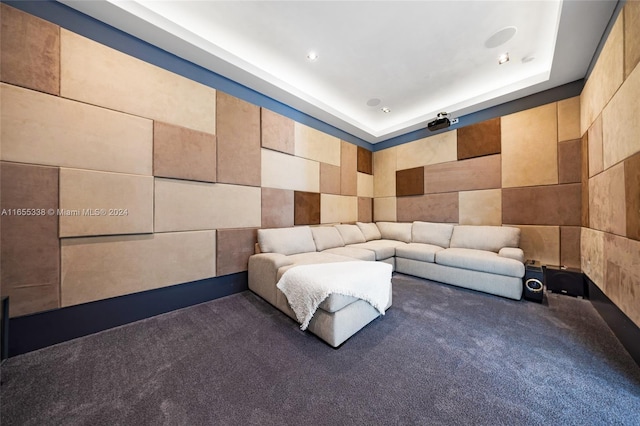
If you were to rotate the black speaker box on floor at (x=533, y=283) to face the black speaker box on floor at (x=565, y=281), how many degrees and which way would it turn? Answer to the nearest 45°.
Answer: approximately 135° to its left

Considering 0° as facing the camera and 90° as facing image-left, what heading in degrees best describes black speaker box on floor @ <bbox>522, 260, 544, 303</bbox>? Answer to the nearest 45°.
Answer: approximately 0°

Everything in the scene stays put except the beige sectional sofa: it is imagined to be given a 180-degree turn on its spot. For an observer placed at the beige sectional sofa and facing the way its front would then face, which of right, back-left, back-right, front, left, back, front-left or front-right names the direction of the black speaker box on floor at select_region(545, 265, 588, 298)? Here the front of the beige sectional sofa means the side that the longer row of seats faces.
right

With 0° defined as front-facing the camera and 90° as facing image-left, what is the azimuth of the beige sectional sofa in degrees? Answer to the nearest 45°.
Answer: approximately 0°

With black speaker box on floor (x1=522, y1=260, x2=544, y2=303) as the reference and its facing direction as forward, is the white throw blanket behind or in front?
in front
